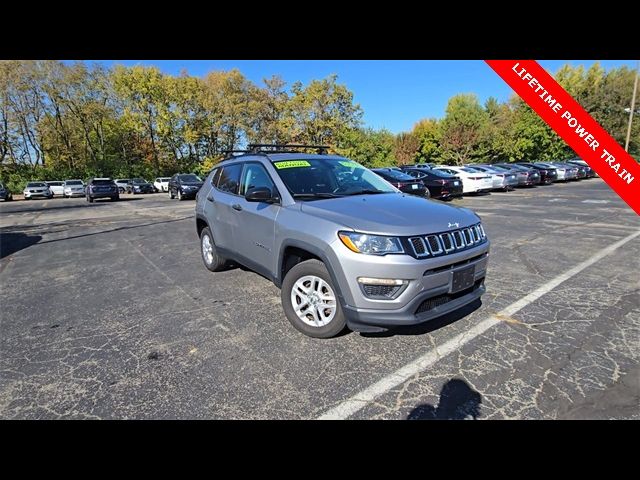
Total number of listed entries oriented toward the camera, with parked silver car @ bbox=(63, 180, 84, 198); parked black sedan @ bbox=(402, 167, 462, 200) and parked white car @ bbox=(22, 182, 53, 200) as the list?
2

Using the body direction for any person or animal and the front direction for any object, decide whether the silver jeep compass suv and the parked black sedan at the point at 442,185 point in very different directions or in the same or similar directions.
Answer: very different directions

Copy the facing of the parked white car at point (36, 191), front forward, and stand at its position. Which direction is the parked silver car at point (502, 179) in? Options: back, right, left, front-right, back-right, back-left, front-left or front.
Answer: front-left

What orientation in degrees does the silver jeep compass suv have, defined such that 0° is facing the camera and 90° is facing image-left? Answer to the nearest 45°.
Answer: approximately 315°

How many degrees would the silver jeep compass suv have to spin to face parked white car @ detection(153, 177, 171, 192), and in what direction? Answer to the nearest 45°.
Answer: approximately 180°

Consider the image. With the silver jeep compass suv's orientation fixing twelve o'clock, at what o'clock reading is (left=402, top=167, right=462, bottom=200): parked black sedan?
The parked black sedan is roughly at 8 o'clock from the silver jeep compass suv.

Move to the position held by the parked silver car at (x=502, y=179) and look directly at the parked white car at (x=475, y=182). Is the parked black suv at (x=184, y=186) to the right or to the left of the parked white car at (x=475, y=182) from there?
right
